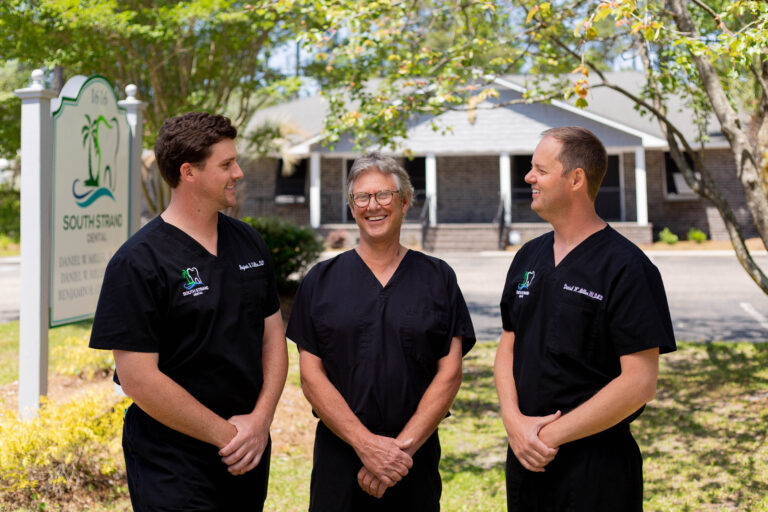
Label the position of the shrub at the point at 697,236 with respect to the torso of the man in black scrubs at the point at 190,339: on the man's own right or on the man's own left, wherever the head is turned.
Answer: on the man's own left

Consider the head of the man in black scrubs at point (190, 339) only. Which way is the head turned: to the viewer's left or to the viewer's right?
to the viewer's right

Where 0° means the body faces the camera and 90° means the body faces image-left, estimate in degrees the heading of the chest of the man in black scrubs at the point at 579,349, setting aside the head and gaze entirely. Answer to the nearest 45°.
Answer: approximately 45°

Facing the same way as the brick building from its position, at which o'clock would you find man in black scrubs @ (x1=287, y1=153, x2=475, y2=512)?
The man in black scrubs is roughly at 12 o'clock from the brick building.

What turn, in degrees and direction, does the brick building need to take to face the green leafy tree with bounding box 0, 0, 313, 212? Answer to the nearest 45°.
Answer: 0° — it already faces it

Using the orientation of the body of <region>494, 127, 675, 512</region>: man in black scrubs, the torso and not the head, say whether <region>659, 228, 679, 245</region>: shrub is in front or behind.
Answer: behind

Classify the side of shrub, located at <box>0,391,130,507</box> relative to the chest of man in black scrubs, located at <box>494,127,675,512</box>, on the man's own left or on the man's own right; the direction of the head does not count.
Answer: on the man's own right

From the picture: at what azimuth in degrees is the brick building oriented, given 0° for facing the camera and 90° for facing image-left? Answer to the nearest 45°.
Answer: approximately 0°

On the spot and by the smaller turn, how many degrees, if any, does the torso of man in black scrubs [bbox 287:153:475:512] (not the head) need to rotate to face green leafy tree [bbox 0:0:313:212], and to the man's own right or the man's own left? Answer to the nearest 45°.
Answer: approximately 180°

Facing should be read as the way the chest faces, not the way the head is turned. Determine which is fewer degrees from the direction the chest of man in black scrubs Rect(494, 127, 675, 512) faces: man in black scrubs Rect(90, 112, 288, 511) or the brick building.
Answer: the man in black scrubs

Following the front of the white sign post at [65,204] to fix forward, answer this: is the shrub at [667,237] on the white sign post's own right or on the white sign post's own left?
on the white sign post's own left

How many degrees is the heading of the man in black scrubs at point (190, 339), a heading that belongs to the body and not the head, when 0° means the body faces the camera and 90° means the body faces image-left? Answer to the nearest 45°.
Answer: approximately 315°

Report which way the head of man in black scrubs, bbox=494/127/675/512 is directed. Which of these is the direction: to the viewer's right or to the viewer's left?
to the viewer's left
